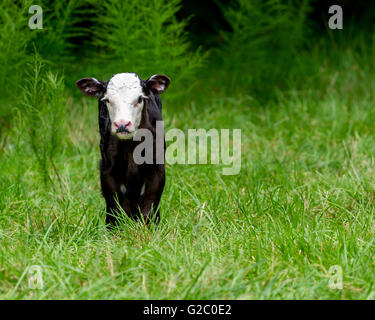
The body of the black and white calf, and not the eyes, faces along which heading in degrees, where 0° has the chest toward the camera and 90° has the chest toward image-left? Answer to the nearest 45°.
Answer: approximately 0°
